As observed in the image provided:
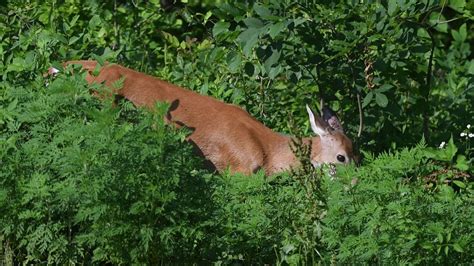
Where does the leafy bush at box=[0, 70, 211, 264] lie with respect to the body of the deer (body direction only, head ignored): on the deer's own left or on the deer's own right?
on the deer's own right

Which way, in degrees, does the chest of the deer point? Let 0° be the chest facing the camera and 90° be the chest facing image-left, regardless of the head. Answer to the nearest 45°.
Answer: approximately 270°

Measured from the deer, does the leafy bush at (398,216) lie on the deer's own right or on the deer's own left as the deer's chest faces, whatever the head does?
on the deer's own right
